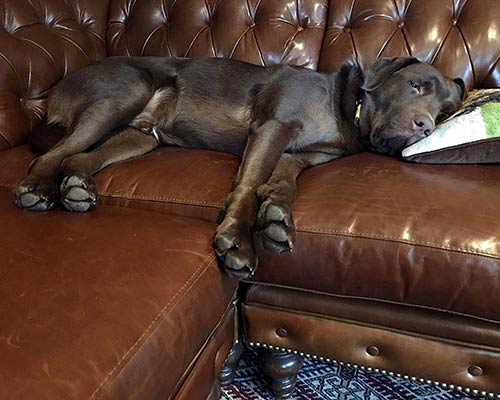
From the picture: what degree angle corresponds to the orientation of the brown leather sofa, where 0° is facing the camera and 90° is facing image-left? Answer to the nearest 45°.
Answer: approximately 0°
